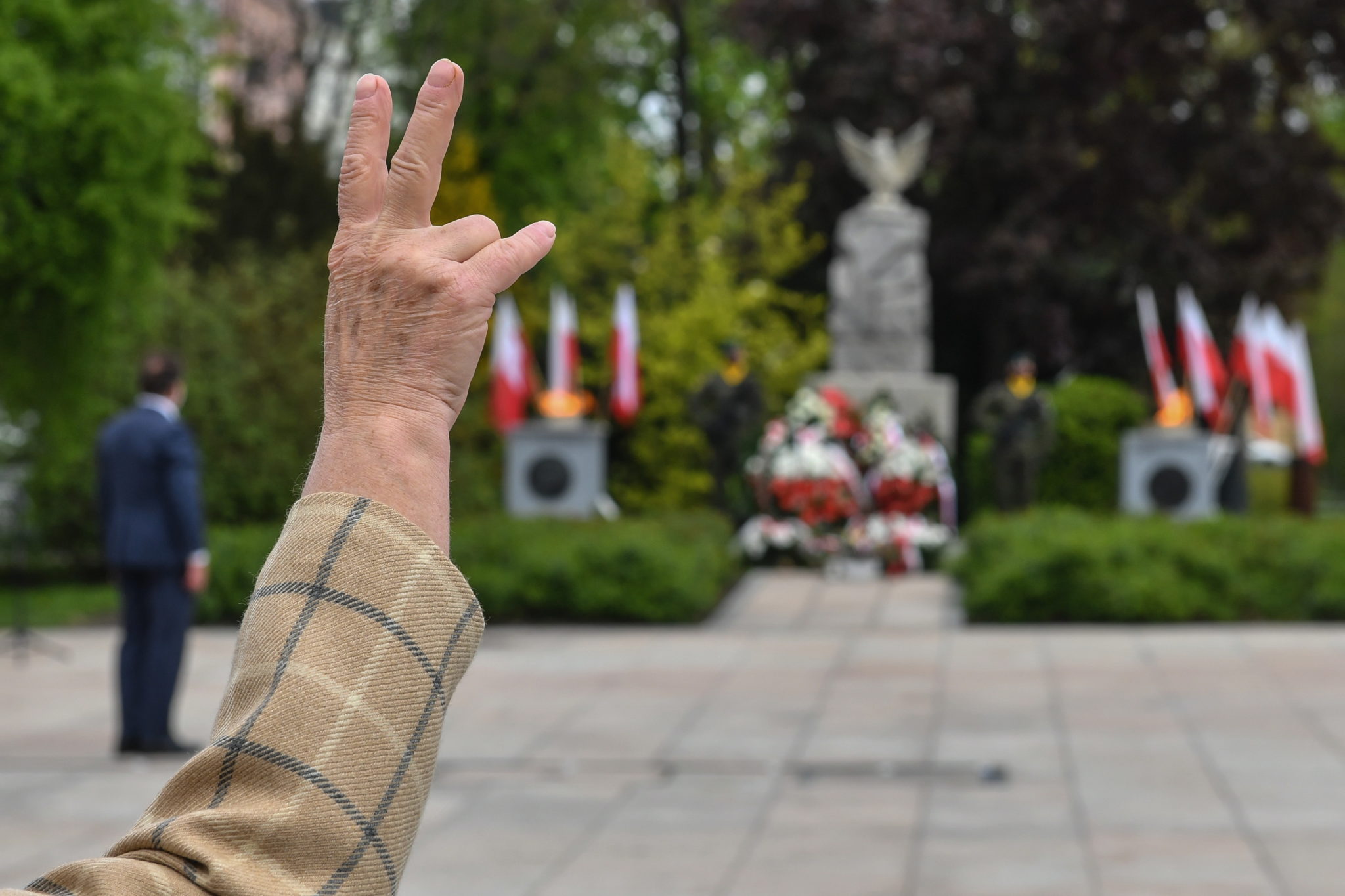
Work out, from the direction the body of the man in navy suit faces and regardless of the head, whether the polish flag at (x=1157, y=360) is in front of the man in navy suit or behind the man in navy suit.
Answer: in front

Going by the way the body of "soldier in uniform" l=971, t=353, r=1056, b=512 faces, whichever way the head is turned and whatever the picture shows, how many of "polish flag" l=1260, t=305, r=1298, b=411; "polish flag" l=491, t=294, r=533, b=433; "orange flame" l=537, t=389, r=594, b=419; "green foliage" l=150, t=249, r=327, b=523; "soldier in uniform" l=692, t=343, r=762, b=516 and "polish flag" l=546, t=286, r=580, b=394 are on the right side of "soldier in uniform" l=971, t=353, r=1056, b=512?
5

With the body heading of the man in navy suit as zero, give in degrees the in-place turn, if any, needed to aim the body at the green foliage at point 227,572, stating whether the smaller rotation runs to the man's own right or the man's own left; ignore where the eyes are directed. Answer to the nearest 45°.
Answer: approximately 45° to the man's own left

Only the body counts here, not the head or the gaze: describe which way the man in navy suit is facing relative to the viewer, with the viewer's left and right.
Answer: facing away from the viewer and to the right of the viewer

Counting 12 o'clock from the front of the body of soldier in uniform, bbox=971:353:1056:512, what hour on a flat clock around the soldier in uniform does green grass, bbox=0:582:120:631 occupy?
The green grass is roughly at 2 o'clock from the soldier in uniform.

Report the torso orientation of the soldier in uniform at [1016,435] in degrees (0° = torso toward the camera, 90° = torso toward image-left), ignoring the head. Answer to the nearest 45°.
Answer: approximately 0°

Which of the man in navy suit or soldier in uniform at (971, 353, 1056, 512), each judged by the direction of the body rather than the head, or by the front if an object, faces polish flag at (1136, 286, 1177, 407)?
the man in navy suit

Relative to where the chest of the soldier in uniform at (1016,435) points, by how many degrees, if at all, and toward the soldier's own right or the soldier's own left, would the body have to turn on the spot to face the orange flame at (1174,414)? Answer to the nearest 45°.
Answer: approximately 135° to the soldier's own left

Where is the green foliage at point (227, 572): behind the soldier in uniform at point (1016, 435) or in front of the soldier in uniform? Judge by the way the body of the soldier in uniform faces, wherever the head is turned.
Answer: in front

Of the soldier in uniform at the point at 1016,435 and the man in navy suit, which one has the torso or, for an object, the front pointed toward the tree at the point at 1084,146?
the man in navy suit

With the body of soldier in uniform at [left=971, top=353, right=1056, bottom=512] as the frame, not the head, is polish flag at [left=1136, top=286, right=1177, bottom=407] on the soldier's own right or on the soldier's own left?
on the soldier's own left

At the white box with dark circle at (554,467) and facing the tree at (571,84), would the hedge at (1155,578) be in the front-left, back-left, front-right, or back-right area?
back-right

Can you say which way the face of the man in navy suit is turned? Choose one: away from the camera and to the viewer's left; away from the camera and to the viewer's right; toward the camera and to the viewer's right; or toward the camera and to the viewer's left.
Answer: away from the camera and to the viewer's right

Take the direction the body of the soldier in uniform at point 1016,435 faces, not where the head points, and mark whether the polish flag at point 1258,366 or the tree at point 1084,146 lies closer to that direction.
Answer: the polish flag

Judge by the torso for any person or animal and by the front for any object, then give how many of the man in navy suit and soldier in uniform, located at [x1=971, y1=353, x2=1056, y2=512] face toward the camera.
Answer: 1

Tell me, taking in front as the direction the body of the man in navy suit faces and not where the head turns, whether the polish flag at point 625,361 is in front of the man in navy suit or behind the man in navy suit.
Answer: in front

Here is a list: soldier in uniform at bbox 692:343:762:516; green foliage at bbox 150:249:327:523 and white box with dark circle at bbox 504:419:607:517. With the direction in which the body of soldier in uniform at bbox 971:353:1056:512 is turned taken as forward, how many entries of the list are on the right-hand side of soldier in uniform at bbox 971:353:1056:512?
3

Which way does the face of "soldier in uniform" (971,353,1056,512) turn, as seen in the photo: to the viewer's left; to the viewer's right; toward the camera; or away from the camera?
toward the camera

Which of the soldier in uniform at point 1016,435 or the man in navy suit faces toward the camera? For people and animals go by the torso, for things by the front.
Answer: the soldier in uniform
